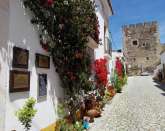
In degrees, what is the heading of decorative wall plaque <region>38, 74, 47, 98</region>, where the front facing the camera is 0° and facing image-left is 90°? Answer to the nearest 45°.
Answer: approximately 315°

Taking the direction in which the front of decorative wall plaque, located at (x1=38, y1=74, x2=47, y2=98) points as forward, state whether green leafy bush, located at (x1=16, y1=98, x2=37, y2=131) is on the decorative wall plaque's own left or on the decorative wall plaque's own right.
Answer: on the decorative wall plaque's own right

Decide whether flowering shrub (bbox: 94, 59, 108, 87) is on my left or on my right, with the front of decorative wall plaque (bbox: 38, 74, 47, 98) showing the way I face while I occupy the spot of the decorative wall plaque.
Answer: on my left

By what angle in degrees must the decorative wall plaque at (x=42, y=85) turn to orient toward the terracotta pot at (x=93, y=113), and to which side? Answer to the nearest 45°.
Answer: approximately 90° to its left

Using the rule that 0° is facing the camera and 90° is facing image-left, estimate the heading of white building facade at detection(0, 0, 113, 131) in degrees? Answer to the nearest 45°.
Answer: approximately 315°
